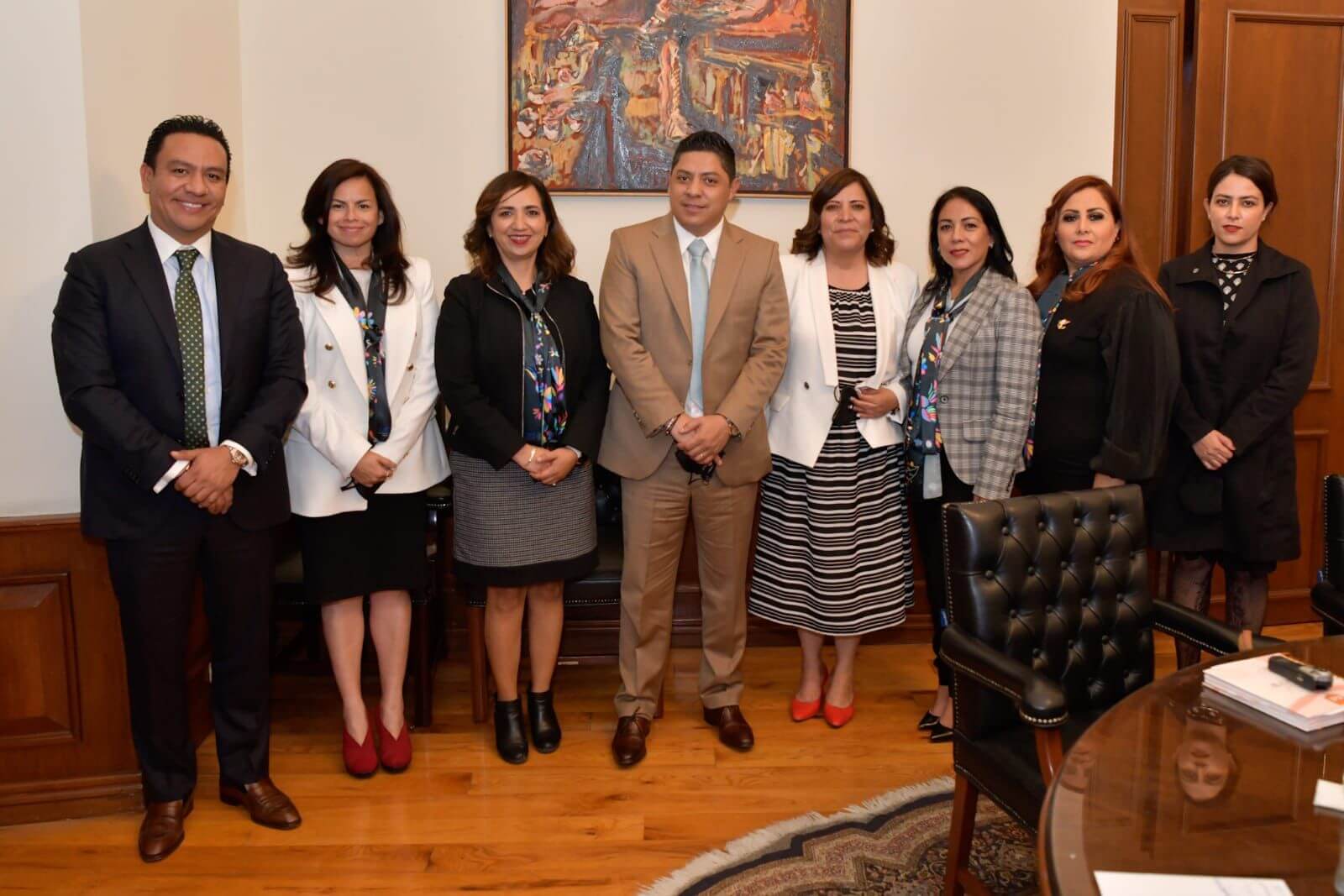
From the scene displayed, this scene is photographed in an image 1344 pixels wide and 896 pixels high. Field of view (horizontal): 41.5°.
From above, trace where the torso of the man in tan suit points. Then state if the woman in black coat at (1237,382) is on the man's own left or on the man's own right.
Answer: on the man's own left

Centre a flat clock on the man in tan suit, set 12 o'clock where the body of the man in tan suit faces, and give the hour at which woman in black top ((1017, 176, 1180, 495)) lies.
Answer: The woman in black top is roughly at 9 o'clock from the man in tan suit.

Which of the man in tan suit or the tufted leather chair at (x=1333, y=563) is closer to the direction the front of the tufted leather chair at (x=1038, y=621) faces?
the tufted leather chair

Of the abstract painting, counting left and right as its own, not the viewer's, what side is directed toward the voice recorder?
front

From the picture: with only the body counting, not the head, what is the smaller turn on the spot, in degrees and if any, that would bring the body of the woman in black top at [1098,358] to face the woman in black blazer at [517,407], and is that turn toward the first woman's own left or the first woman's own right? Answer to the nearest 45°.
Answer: approximately 45° to the first woman's own right

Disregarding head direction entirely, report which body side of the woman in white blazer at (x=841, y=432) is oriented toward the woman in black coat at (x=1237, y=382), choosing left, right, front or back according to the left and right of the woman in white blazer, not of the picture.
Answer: left

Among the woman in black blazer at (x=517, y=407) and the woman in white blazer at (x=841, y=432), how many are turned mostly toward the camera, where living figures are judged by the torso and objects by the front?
2
